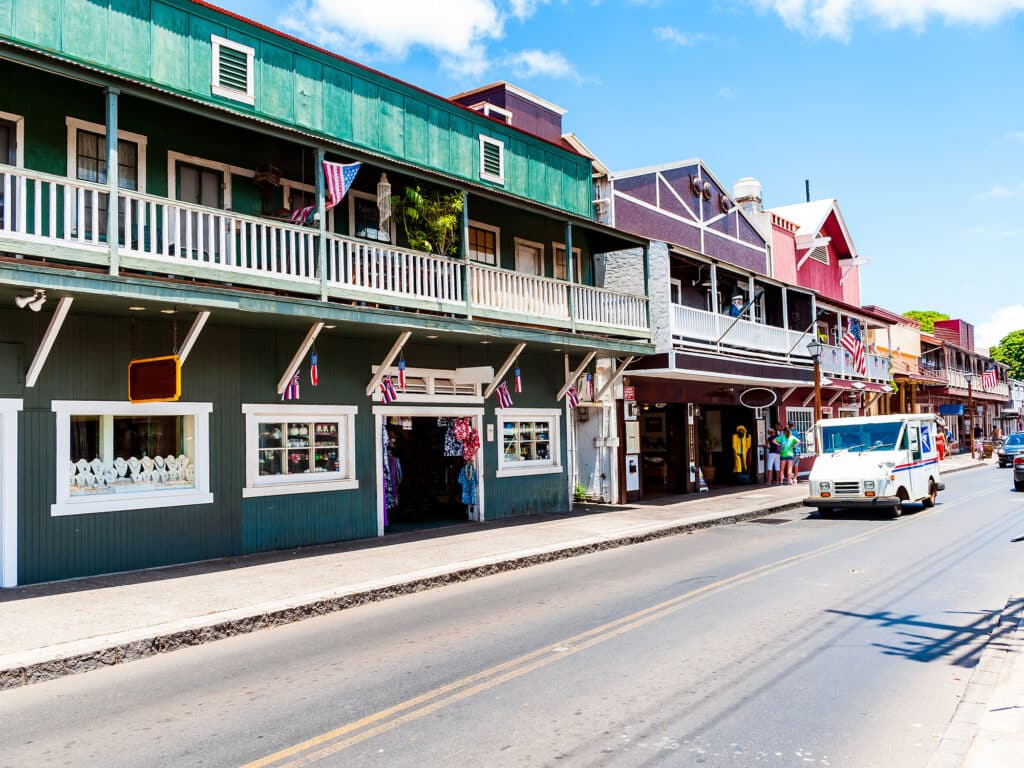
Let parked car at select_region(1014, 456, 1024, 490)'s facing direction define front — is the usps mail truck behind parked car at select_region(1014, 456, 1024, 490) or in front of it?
behind

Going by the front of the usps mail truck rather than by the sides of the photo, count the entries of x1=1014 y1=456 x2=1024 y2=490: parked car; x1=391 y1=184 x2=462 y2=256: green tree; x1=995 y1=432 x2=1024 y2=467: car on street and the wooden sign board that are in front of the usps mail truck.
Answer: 2

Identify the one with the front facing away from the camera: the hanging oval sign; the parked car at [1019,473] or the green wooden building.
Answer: the parked car

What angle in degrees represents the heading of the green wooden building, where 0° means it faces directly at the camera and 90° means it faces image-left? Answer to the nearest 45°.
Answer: approximately 315°

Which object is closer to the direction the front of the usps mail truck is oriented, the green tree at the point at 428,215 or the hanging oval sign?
the green tree

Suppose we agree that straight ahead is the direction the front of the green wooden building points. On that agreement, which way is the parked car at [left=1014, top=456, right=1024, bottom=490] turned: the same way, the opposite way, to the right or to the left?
to the left

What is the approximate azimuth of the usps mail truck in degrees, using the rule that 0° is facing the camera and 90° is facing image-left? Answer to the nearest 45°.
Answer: approximately 45°

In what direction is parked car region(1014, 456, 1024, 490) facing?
away from the camera

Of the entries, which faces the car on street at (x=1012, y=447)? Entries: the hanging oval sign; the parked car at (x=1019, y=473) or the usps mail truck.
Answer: the parked car at (x=1019, y=473)

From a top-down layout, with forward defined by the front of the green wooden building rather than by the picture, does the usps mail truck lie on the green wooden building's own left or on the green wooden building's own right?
on the green wooden building's own left
